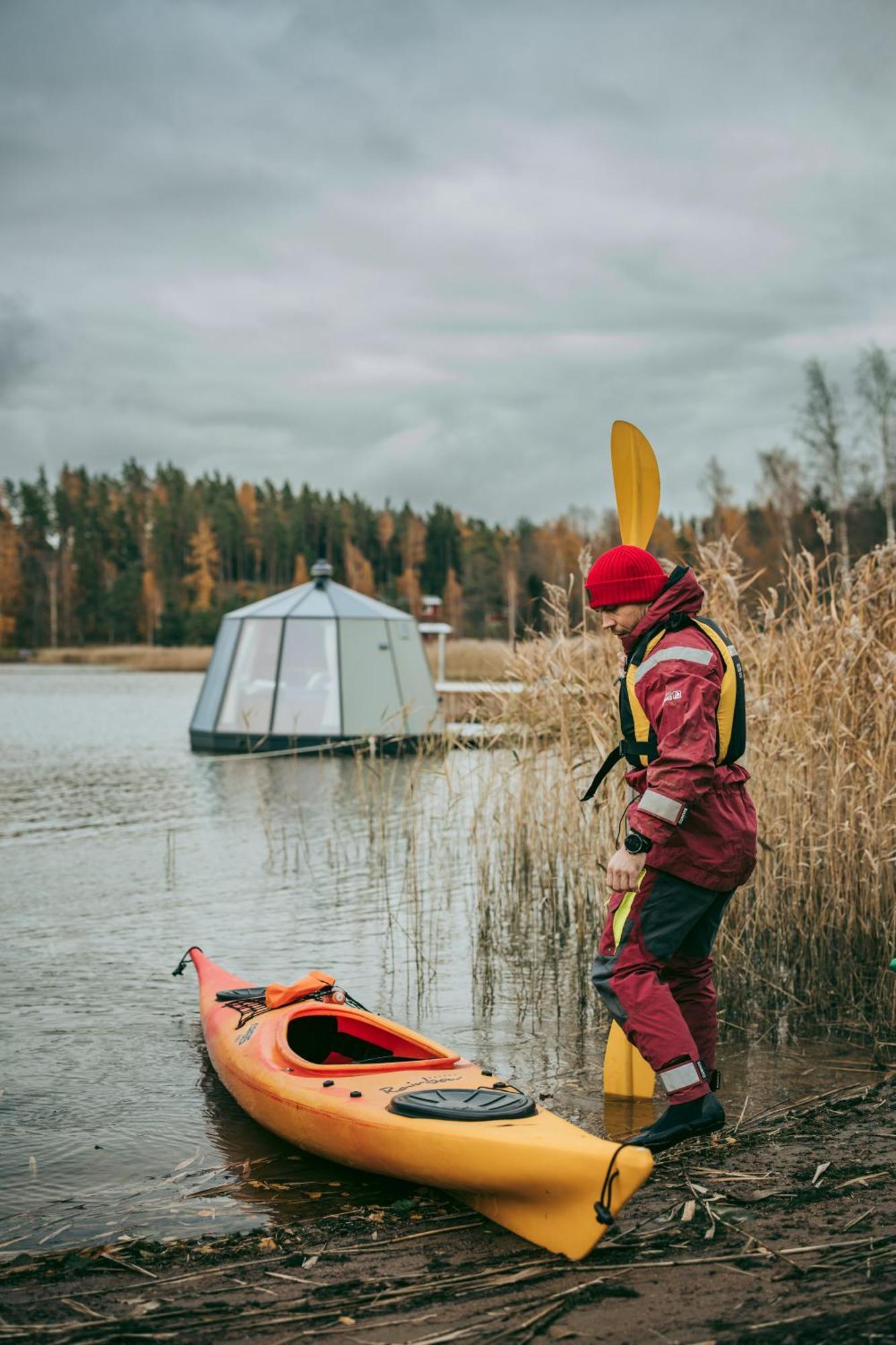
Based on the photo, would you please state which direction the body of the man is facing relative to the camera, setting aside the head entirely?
to the viewer's left

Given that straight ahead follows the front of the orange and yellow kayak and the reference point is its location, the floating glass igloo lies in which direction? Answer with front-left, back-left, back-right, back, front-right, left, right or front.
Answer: front-right

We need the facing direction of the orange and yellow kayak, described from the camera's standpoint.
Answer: facing away from the viewer and to the left of the viewer

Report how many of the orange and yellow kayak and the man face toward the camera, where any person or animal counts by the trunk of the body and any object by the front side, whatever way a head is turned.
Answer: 0

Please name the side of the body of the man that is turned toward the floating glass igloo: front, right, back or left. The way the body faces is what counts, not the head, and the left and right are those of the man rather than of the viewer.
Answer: right

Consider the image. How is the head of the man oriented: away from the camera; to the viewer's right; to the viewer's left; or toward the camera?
to the viewer's left
